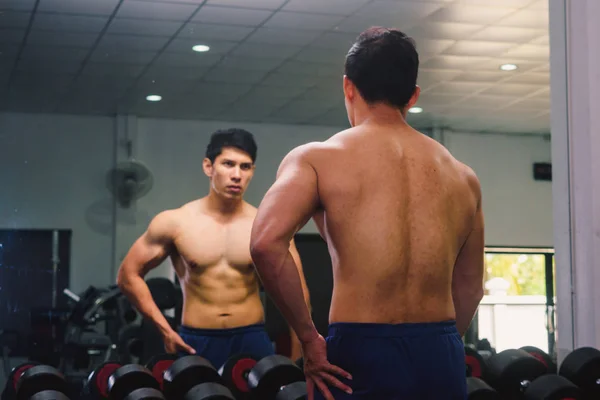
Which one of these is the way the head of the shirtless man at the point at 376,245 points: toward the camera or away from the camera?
away from the camera

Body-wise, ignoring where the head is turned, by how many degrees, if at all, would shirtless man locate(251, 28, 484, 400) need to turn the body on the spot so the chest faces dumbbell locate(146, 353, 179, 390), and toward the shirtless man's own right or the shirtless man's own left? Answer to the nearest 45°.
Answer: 0° — they already face it

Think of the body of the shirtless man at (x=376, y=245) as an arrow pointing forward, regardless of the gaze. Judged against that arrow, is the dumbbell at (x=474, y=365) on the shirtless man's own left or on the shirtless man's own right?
on the shirtless man's own right

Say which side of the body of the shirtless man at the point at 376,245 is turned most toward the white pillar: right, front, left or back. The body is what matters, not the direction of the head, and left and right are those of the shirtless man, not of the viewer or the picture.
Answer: right

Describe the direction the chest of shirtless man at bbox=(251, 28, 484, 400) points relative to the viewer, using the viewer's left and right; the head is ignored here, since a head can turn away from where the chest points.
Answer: facing away from the viewer and to the left of the viewer

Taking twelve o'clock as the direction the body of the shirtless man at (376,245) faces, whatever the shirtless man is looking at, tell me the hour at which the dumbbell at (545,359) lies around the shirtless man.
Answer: The dumbbell is roughly at 2 o'clock from the shirtless man.

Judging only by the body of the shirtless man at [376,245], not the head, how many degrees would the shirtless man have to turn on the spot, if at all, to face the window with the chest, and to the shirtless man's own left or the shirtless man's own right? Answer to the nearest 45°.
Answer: approximately 45° to the shirtless man's own right

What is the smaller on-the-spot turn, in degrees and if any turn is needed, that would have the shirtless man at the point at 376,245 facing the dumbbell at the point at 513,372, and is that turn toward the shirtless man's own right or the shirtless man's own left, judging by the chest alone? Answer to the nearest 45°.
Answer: approximately 45° to the shirtless man's own right
